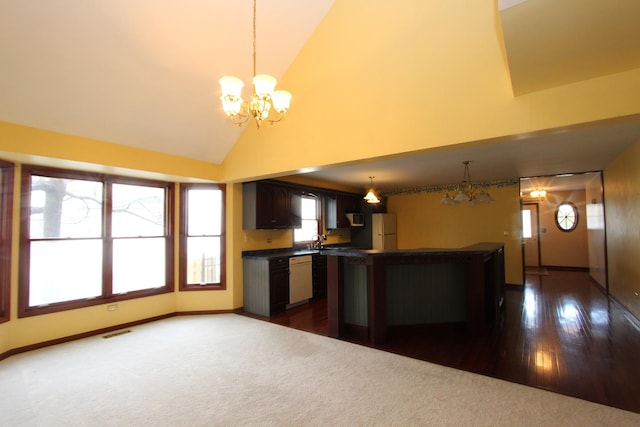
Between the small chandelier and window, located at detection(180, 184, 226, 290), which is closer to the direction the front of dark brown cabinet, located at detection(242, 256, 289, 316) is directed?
the small chandelier

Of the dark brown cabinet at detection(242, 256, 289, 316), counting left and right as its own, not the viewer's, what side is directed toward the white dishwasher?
left

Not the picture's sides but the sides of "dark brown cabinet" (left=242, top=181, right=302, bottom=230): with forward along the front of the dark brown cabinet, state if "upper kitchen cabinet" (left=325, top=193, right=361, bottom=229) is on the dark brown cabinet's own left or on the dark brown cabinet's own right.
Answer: on the dark brown cabinet's own left

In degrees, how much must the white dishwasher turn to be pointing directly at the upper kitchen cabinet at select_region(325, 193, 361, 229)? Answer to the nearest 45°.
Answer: approximately 90° to its left

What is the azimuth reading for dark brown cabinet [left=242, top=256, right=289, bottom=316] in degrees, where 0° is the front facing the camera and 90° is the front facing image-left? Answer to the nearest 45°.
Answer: approximately 315°
